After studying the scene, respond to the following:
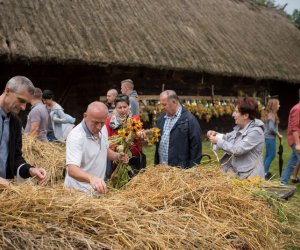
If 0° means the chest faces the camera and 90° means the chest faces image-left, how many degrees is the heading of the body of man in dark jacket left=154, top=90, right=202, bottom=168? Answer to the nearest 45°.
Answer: approximately 45°

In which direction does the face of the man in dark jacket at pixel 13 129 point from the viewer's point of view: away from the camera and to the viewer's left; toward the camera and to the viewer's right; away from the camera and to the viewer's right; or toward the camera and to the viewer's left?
toward the camera and to the viewer's right

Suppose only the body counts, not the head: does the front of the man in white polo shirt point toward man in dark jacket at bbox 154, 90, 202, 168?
no

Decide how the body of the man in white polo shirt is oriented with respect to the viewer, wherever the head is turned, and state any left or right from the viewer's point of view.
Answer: facing the viewer and to the right of the viewer

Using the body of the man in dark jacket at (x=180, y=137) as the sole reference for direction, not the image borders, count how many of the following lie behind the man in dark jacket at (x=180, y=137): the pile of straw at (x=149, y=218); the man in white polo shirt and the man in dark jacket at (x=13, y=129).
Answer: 0

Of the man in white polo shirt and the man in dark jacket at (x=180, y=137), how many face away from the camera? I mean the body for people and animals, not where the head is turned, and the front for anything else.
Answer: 0

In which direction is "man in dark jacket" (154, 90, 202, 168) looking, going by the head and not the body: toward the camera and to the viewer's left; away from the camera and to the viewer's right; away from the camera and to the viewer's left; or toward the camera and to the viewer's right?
toward the camera and to the viewer's left

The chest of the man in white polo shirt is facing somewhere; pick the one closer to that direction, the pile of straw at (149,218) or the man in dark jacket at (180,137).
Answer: the pile of straw

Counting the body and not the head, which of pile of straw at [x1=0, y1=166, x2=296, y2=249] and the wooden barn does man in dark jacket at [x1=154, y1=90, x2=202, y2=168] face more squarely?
the pile of straw

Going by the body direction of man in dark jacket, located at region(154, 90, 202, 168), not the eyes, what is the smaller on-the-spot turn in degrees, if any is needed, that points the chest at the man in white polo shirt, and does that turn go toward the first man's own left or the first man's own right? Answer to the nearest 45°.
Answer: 0° — they already face them

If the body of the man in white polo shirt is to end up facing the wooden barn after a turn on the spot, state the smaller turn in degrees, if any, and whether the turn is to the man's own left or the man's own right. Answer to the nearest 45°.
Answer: approximately 135° to the man's own left

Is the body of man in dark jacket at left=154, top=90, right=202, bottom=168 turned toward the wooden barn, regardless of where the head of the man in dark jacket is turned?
no
